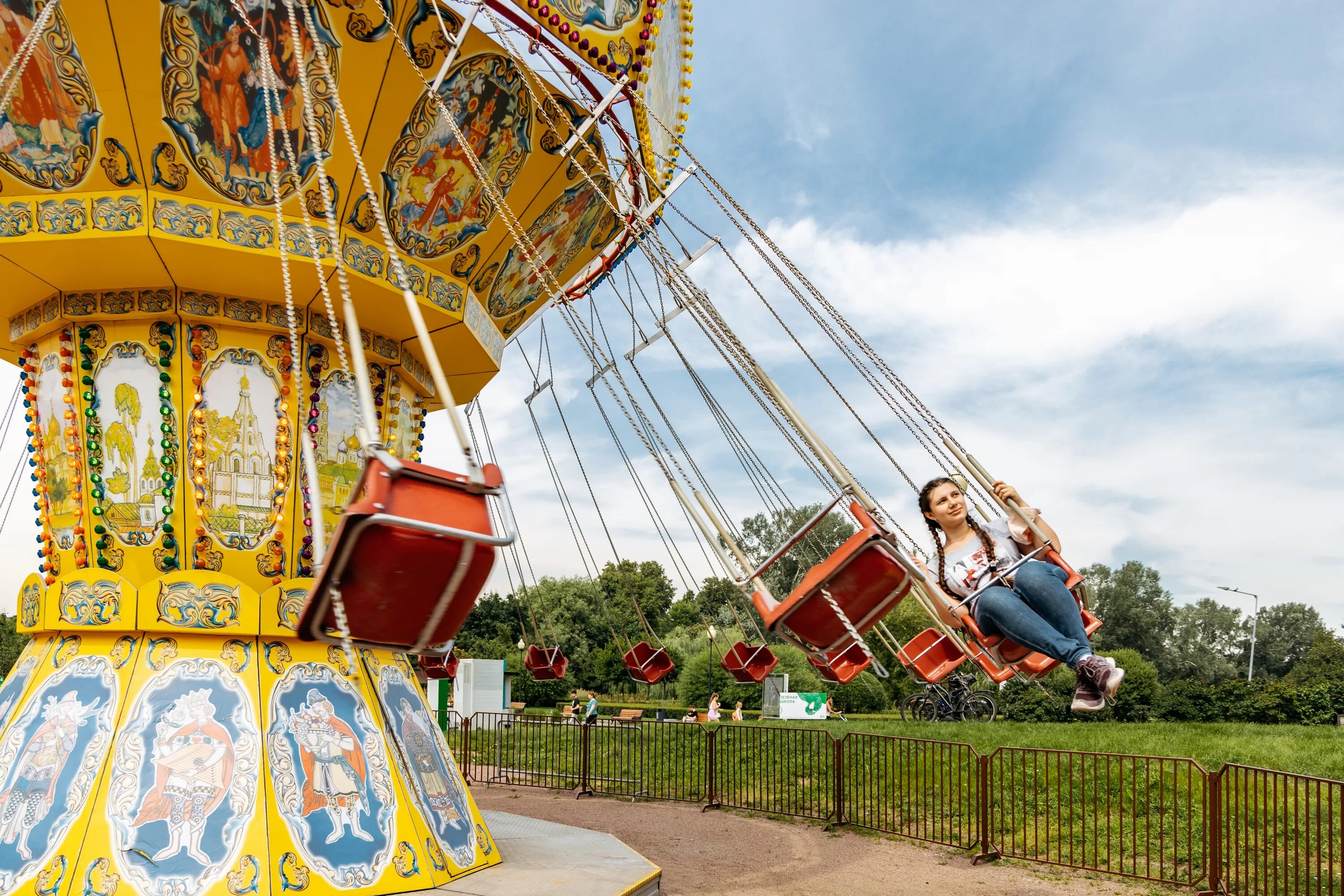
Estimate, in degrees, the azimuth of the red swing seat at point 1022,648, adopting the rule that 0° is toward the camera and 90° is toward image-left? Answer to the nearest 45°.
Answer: approximately 315°

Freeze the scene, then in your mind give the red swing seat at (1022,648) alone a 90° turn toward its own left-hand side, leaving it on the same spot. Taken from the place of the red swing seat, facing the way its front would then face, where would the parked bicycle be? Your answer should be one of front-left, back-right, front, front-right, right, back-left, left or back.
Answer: front-left

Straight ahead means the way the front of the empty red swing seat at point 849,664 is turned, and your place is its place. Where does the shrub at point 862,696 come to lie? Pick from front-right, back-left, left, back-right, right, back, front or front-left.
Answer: back-left

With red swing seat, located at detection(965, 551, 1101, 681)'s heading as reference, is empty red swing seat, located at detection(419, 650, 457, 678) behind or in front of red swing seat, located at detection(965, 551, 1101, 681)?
behind

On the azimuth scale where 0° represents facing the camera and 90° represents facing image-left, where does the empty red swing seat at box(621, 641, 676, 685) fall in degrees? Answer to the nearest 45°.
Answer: approximately 315°

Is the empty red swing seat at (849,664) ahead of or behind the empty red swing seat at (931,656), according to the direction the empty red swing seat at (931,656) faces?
behind

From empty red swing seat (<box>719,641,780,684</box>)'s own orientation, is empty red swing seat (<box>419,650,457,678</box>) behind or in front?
behind
